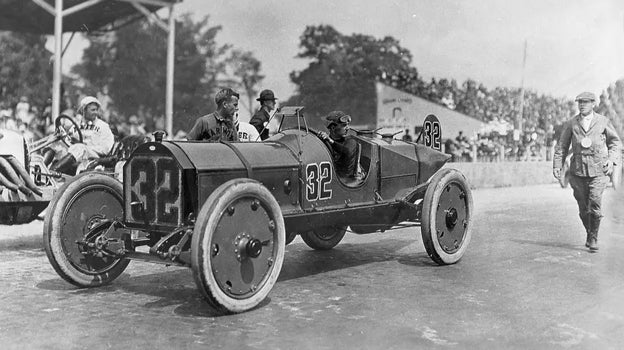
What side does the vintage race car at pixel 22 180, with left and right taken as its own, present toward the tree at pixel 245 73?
back

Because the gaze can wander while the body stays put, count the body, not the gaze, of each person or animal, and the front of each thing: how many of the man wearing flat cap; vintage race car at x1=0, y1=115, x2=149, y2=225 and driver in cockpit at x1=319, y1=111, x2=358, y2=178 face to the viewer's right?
0

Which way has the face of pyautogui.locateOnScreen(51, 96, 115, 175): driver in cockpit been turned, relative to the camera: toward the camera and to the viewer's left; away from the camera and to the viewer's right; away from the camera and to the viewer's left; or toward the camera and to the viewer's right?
toward the camera and to the viewer's right

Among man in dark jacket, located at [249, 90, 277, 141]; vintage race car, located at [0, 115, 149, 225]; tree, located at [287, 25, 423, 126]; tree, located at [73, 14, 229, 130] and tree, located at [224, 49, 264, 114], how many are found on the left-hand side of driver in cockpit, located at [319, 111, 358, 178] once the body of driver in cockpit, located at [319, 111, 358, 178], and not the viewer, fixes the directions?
0

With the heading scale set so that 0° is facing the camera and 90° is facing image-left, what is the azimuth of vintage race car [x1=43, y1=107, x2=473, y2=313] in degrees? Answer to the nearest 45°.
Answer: approximately 45°

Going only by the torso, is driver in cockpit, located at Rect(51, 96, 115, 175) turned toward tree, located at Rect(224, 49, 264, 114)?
no

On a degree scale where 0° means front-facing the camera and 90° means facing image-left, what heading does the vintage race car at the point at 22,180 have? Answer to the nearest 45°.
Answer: approximately 45°

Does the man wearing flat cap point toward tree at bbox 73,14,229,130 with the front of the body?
no

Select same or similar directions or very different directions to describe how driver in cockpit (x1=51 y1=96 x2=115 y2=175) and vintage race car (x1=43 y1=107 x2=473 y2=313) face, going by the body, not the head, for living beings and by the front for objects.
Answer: same or similar directions

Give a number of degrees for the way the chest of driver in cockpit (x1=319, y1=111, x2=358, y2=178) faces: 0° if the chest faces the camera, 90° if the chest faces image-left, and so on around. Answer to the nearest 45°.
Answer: approximately 45°

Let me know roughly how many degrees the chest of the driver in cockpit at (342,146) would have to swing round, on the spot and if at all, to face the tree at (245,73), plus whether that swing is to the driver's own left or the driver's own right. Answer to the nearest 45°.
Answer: approximately 135° to the driver's own right

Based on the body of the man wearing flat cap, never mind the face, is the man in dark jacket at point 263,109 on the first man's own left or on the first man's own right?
on the first man's own right

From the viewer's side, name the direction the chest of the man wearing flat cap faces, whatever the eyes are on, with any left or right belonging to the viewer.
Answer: facing the viewer

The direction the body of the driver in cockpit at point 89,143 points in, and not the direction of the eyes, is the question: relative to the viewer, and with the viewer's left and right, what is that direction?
facing the viewer and to the left of the viewer
